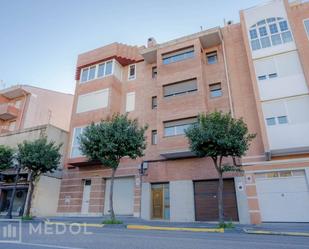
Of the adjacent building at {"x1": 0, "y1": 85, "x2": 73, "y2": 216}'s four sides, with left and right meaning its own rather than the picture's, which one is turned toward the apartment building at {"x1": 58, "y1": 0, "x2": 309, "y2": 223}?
left

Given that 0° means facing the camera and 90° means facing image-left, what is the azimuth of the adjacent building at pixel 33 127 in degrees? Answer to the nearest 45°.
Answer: approximately 45°

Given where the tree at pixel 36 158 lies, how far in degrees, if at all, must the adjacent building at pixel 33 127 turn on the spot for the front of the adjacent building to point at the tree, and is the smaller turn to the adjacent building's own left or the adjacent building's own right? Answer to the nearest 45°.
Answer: approximately 45° to the adjacent building's own left

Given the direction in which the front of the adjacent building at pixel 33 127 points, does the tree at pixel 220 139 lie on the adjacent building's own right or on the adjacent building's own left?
on the adjacent building's own left
